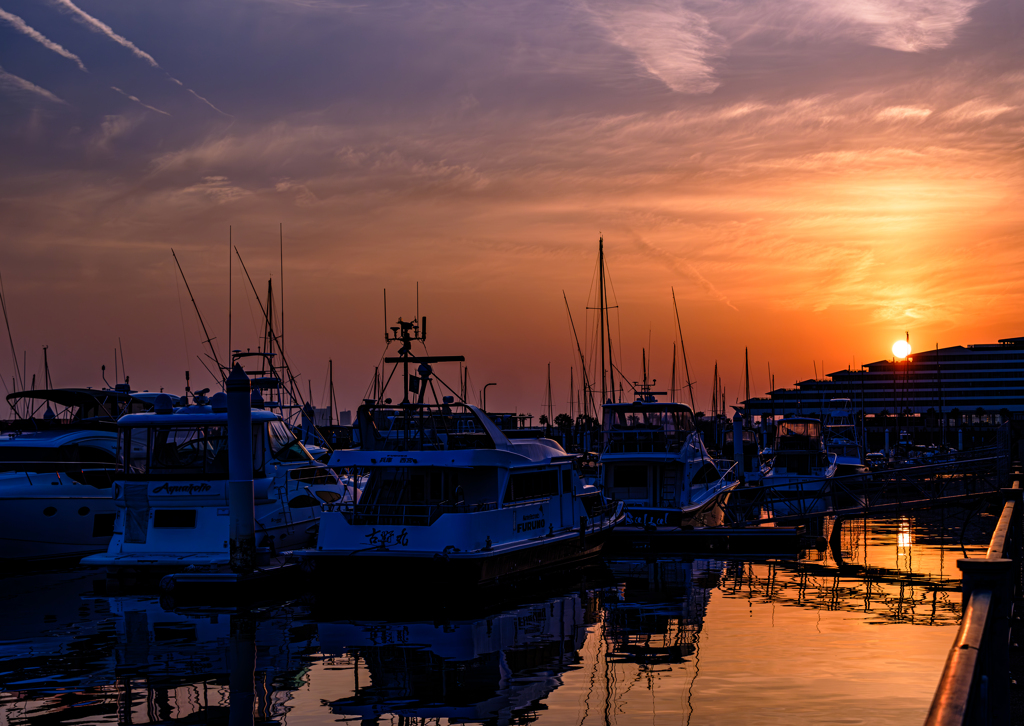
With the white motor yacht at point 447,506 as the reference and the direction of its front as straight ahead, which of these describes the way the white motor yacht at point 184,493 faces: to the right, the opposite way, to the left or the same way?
the same way

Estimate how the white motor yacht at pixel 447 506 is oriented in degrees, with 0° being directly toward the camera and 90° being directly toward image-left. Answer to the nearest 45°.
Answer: approximately 225°

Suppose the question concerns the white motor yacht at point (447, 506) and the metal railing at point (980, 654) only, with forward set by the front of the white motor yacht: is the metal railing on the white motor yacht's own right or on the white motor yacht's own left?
on the white motor yacht's own right

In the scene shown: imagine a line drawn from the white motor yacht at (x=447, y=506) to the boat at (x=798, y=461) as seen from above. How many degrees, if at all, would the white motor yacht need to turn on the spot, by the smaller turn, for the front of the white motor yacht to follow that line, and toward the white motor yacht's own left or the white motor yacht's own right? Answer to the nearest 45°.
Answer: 0° — it already faces it

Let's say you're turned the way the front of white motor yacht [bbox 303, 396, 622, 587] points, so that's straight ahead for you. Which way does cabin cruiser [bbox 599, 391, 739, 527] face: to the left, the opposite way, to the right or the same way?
the same way

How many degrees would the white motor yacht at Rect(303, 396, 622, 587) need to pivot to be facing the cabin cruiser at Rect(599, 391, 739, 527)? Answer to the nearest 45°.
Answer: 0° — it already faces it

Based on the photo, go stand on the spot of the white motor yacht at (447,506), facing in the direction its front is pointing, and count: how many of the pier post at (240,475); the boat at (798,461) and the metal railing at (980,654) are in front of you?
1

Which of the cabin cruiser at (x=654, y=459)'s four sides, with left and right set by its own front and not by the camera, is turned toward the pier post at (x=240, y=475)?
back

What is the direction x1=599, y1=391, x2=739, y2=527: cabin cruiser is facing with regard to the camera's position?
facing away from the viewer and to the right of the viewer

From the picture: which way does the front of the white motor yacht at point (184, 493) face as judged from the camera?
facing away from the viewer and to the right of the viewer

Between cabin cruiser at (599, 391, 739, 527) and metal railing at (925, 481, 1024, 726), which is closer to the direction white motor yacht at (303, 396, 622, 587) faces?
the cabin cruiser

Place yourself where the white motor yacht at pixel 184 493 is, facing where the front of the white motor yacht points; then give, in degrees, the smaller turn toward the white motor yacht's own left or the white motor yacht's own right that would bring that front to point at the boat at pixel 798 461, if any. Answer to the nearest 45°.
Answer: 0° — it already faces it

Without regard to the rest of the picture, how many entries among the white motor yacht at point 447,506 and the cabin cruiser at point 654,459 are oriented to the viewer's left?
0

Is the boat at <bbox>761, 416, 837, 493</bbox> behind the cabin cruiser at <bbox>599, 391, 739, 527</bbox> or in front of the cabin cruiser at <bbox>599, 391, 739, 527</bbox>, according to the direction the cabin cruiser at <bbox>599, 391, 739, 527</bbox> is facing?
in front

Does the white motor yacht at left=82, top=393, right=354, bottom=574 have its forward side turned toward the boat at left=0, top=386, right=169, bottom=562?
no
